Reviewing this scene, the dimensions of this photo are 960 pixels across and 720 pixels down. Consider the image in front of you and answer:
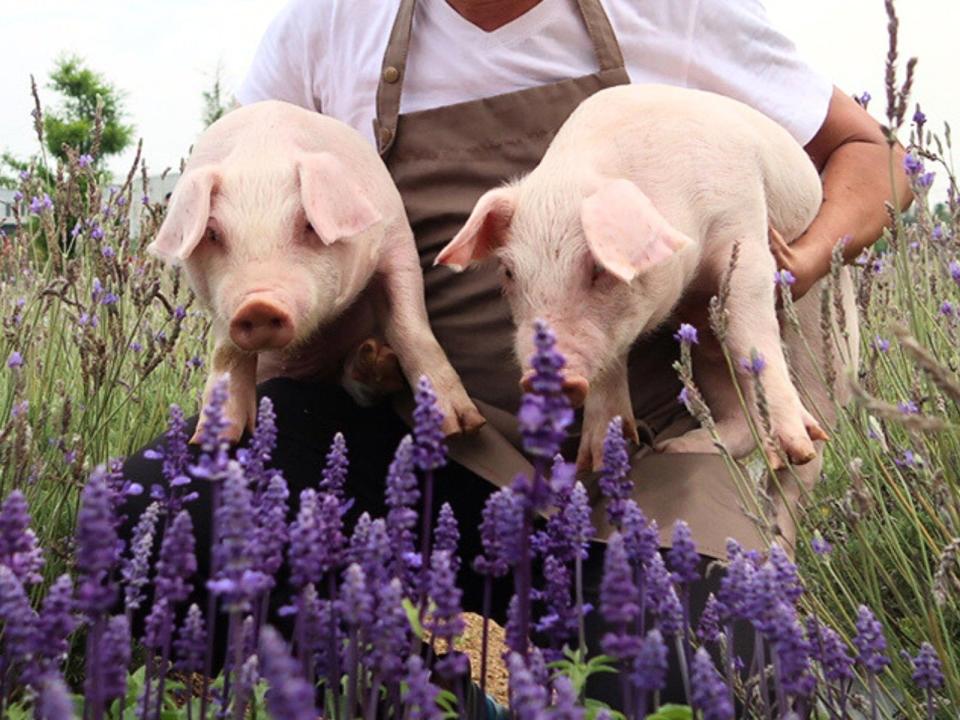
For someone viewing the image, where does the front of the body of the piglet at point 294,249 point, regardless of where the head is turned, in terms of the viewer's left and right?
facing the viewer

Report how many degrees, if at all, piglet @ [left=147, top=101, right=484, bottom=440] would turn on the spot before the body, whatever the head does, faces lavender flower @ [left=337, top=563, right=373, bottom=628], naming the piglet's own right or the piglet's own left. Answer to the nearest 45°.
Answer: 0° — it already faces it

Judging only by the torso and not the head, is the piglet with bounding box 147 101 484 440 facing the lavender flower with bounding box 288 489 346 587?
yes

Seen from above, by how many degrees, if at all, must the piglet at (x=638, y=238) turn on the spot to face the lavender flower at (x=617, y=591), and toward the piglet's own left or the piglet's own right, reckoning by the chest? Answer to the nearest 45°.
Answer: approximately 45° to the piglet's own left

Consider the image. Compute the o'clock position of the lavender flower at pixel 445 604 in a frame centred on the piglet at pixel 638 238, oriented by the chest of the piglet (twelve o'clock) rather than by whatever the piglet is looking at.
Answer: The lavender flower is roughly at 11 o'clock from the piglet.

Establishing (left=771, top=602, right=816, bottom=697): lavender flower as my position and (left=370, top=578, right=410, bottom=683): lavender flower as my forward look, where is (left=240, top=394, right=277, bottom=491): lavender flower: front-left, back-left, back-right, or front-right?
front-right

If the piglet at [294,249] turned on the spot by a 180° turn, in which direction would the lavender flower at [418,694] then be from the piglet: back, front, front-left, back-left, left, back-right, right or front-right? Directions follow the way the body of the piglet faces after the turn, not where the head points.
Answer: back

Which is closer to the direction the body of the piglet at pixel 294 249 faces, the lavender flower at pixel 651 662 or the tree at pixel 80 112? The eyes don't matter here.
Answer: the lavender flower

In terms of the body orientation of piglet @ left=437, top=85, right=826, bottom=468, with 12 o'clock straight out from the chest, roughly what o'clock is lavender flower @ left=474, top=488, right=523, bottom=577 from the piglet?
The lavender flower is roughly at 11 o'clock from the piglet.

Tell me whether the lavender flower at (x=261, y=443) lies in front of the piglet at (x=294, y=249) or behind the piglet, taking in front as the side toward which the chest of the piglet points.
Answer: in front

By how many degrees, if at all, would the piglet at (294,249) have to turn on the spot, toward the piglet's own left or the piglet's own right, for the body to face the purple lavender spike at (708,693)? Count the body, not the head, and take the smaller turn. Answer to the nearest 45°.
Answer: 0° — it already faces it

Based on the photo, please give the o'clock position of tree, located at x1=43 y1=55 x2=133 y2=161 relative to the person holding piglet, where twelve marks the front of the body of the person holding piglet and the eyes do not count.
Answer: The tree is roughly at 5 o'clock from the person holding piglet.

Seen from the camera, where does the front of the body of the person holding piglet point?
toward the camera

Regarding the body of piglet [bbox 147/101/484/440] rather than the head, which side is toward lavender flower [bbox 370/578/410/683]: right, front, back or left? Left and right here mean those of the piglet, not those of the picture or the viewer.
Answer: front

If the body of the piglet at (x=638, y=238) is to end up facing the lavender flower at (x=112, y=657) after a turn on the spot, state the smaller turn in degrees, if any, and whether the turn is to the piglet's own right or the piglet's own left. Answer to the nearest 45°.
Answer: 0° — it already faces it
